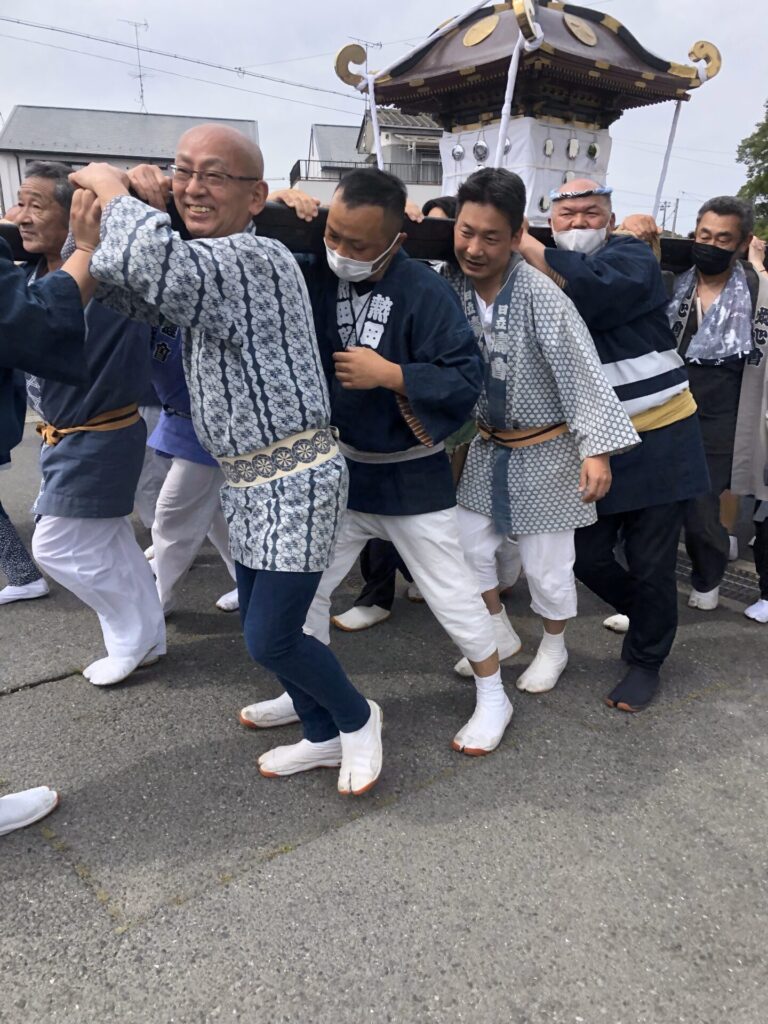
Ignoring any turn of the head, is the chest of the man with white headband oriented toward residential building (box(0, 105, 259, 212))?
no

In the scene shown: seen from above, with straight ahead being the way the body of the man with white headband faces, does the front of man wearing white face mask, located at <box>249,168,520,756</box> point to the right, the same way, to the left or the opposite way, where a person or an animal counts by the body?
the same way

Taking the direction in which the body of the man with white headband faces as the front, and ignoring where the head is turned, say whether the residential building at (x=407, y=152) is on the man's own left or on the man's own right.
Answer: on the man's own right

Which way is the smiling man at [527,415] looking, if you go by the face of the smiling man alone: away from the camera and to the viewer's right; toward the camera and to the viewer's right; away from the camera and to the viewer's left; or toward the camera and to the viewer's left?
toward the camera and to the viewer's left

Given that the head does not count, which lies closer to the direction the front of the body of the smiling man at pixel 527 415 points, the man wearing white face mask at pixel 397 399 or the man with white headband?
the man wearing white face mask

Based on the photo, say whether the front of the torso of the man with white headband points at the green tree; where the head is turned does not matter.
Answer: no

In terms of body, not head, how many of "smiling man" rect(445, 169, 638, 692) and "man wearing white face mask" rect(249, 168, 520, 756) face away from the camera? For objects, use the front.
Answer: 0

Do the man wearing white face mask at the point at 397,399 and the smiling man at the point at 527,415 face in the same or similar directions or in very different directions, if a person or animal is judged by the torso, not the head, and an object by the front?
same or similar directions

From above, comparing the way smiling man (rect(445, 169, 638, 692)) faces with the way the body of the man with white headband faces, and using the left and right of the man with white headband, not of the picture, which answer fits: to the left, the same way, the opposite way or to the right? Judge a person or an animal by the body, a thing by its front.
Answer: the same way

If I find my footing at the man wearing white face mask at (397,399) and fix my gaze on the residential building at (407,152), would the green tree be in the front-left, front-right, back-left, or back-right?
front-right

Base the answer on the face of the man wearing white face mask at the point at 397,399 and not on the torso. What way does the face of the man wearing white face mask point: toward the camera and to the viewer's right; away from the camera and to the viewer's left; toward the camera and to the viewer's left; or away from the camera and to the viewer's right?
toward the camera and to the viewer's left

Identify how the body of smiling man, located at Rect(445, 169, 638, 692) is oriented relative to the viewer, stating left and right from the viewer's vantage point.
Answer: facing the viewer and to the left of the viewer

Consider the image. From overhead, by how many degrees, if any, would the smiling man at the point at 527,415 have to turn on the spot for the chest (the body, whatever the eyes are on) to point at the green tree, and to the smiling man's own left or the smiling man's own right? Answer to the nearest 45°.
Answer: approximately 135° to the smiling man's own right

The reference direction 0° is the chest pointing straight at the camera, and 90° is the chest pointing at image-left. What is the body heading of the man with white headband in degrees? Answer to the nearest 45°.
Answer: approximately 45°

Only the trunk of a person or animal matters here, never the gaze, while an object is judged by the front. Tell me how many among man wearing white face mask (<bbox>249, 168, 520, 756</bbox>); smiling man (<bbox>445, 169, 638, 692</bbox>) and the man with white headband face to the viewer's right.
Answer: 0

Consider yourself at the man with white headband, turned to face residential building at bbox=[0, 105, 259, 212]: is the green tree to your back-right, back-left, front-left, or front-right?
front-right
